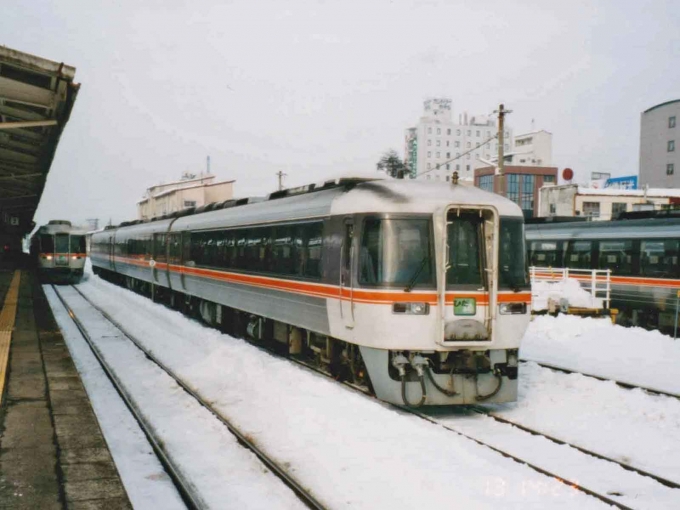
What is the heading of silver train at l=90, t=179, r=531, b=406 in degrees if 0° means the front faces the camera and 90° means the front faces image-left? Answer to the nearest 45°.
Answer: approximately 315°

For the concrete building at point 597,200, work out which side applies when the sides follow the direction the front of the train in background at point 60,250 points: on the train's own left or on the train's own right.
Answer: on the train's own left

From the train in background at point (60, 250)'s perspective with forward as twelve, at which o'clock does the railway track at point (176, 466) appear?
The railway track is roughly at 12 o'clock from the train in background.

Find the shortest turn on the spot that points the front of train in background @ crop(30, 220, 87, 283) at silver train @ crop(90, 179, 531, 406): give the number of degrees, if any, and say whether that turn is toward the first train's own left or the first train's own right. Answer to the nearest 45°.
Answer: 0° — it already faces it

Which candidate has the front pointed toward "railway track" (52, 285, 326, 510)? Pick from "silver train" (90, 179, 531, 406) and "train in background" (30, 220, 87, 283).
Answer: the train in background

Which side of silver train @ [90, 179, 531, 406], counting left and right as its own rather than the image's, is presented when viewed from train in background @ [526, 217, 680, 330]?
left
